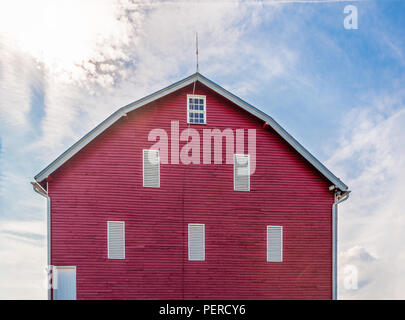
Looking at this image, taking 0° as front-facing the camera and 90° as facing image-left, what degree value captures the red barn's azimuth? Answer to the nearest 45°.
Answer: approximately 0°
